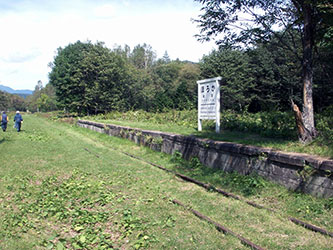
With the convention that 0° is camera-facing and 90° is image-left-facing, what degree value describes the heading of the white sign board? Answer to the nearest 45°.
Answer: approximately 45°

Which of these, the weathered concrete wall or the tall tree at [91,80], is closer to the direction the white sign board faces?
the weathered concrete wall

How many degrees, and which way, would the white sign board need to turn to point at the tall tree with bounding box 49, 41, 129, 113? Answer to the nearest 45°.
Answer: approximately 90° to its right
